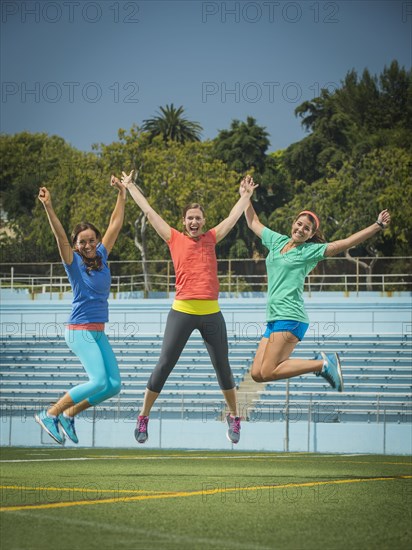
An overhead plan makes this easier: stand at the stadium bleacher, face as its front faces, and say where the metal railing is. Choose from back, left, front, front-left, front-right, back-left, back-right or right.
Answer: back

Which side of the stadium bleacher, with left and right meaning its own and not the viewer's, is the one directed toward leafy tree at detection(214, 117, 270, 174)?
back

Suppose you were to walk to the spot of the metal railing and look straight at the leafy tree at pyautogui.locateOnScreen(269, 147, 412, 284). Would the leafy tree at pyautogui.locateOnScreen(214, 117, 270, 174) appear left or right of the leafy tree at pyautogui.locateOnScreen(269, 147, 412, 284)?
left

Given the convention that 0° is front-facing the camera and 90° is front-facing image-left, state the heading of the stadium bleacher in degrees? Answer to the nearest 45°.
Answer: approximately 0°

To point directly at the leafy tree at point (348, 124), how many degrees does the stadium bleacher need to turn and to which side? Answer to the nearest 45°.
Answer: approximately 180°

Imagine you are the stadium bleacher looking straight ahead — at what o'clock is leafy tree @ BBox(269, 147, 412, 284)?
The leafy tree is roughly at 7 o'clock from the stadium bleacher.
